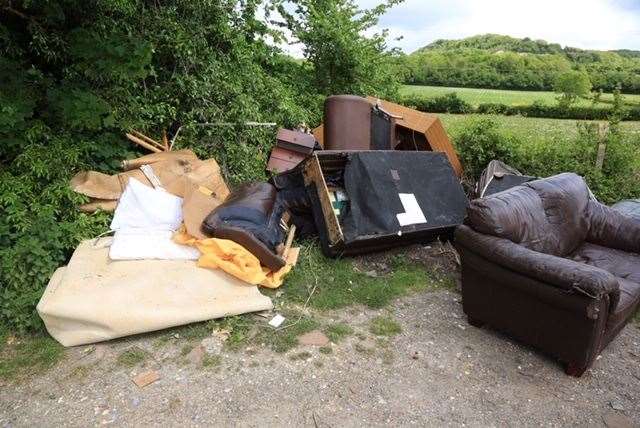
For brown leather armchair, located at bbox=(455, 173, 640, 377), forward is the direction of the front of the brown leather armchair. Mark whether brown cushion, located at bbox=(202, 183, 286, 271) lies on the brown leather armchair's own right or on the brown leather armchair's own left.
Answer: on the brown leather armchair's own right

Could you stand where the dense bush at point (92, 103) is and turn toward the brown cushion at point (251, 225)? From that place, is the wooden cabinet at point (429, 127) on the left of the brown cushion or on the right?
left

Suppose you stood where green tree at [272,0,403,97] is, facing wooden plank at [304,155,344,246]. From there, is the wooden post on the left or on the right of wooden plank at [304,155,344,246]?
left

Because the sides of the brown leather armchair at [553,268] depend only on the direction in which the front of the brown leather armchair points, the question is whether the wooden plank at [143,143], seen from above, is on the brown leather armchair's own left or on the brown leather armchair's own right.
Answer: on the brown leather armchair's own right

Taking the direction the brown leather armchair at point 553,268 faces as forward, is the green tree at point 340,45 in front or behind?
behind
